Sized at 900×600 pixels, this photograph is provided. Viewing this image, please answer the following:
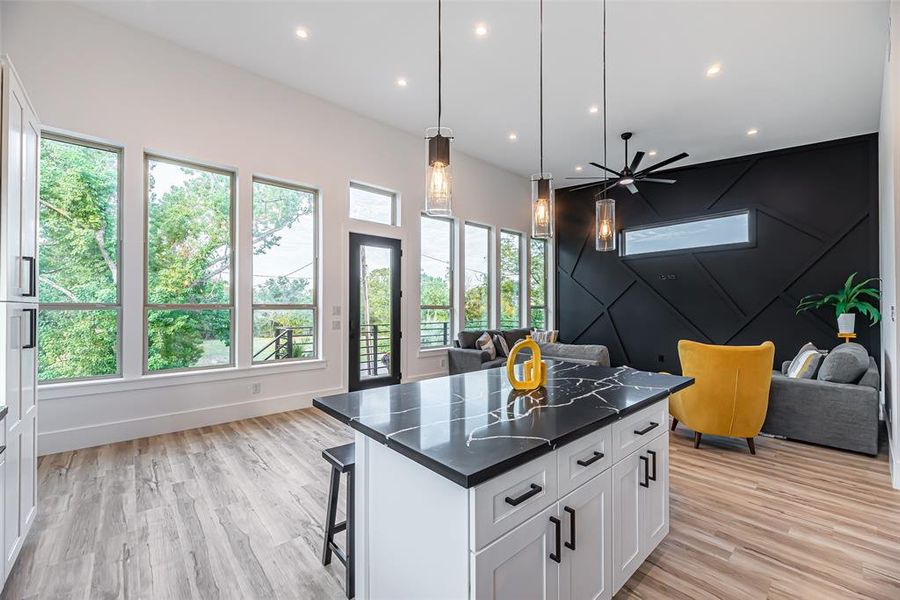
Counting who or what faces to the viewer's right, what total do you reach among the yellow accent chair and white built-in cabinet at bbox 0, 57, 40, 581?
1

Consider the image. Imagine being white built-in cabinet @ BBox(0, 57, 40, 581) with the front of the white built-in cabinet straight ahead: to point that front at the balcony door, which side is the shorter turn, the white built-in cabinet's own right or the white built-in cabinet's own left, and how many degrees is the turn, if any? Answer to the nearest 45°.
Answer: approximately 45° to the white built-in cabinet's own left

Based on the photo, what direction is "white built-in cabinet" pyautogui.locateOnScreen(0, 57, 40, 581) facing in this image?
to the viewer's right

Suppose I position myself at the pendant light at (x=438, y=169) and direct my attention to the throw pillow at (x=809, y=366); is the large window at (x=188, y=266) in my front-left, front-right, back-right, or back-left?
back-left

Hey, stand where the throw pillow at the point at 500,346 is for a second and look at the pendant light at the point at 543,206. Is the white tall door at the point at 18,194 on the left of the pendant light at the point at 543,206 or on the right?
right
